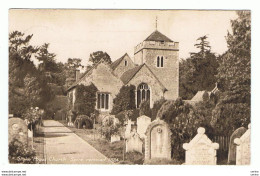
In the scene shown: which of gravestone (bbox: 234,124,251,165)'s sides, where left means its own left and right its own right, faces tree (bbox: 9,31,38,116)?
right

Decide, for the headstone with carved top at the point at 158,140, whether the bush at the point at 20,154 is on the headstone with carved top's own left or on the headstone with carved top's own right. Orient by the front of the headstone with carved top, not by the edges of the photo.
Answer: on the headstone with carved top's own right

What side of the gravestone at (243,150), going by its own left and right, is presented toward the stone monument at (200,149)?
right

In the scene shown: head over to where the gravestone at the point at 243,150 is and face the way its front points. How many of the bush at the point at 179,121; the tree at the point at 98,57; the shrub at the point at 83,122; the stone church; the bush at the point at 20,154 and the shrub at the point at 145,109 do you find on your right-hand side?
6

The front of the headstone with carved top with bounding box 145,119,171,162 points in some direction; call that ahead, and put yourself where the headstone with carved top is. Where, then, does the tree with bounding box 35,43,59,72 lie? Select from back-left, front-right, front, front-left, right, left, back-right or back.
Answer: right

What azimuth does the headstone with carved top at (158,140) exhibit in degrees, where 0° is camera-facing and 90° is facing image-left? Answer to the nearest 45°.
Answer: approximately 0°

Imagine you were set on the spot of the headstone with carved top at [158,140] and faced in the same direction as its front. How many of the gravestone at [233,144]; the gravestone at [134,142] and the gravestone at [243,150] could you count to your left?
2

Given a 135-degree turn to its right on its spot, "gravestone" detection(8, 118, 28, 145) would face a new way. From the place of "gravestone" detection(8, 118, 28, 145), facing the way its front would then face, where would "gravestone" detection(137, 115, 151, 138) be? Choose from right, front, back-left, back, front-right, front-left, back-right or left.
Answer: back-right

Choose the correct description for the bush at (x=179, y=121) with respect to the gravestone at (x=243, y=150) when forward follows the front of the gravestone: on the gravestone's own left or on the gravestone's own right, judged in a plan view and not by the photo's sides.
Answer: on the gravestone's own right
